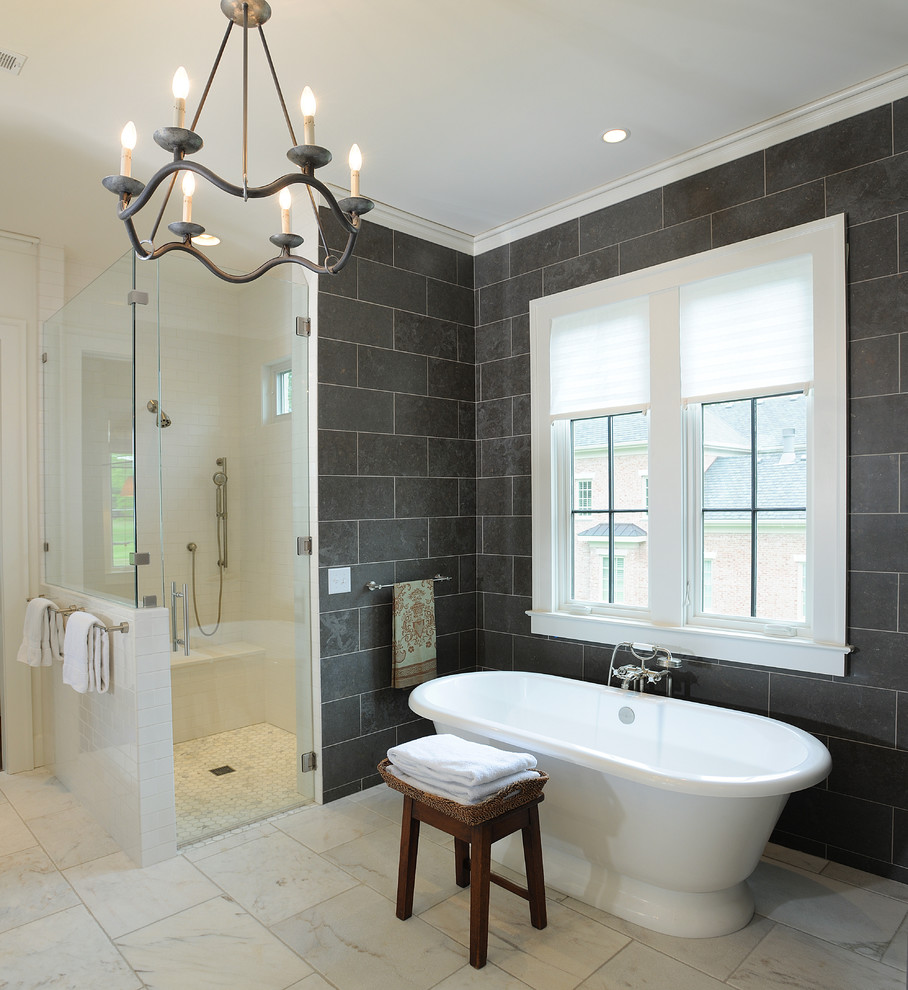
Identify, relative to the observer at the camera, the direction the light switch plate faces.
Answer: facing the viewer and to the right of the viewer

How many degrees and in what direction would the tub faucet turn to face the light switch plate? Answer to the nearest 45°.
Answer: approximately 45° to its right

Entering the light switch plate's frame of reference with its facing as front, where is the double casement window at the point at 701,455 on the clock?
The double casement window is roughly at 11 o'clock from the light switch plate.

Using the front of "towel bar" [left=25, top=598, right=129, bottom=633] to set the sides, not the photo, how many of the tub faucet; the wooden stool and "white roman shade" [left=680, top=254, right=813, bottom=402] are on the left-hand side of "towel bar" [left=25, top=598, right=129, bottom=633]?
3

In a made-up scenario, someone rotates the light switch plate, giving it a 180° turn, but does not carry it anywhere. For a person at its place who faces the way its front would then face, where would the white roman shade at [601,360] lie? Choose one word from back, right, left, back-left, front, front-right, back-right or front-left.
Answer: back-right

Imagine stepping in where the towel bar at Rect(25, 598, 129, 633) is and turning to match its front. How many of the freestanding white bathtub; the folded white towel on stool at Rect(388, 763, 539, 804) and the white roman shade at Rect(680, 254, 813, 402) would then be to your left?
3

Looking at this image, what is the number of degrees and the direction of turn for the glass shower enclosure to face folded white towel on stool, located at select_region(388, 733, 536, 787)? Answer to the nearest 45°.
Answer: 0° — it already faces it

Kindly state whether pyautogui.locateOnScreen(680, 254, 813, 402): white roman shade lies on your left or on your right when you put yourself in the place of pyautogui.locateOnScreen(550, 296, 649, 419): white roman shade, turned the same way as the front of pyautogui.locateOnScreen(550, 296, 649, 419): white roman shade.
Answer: on your left

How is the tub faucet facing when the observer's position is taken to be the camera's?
facing the viewer and to the left of the viewer

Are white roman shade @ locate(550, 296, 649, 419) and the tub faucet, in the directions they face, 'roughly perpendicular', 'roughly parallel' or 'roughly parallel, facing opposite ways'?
roughly parallel

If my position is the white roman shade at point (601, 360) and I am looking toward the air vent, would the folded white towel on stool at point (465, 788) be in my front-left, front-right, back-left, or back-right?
front-left

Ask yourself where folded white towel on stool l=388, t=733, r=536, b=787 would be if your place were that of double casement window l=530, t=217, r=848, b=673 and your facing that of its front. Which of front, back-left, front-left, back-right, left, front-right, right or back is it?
front
